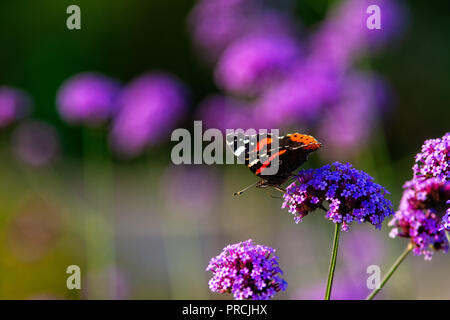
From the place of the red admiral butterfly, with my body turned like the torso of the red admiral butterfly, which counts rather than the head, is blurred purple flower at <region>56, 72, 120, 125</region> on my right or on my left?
on my right

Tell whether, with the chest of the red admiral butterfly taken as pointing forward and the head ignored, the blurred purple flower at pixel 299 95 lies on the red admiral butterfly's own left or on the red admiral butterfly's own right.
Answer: on the red admiral butterfly's own right

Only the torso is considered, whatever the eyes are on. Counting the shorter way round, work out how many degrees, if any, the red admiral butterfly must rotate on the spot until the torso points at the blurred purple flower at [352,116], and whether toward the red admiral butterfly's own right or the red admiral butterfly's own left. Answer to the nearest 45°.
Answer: approximately 90° to the red admiral butterfly's own right

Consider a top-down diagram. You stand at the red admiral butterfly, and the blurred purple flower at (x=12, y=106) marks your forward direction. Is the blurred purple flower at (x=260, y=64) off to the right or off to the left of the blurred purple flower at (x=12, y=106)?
right

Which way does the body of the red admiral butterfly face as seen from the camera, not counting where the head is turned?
to the viewer's left

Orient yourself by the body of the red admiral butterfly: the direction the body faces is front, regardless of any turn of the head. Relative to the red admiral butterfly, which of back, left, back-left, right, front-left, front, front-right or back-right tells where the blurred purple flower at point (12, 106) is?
front-right

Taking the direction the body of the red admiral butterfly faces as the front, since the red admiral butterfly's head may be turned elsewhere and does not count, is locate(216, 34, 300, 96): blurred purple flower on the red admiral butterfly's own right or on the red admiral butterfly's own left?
on the red admiral butterfly's own right

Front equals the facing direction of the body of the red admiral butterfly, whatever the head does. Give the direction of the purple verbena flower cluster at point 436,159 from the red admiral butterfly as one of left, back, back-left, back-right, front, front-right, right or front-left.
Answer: back-left

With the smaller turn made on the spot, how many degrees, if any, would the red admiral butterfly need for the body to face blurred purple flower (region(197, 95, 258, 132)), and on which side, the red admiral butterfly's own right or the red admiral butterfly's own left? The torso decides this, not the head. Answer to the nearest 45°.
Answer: approximately 90° to the red admiral butterfly's own right
